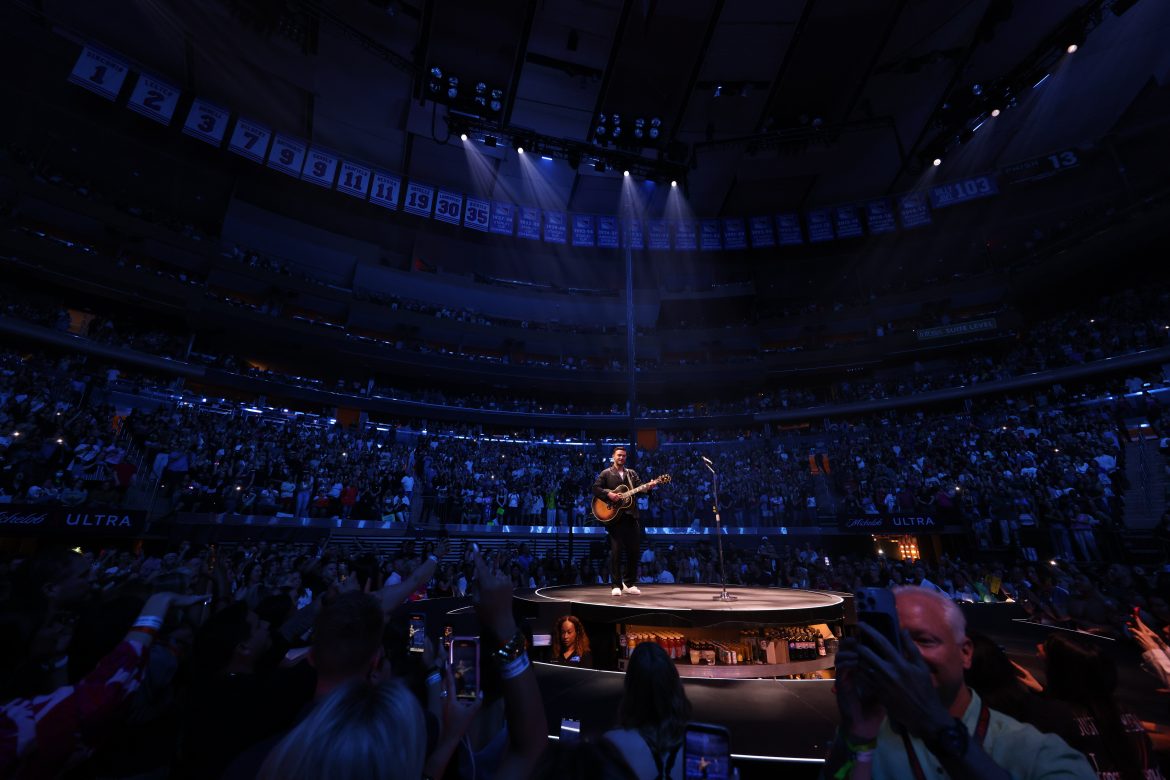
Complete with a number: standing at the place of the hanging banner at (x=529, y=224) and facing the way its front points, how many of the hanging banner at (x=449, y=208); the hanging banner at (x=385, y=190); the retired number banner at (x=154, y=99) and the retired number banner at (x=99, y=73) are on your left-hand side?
0

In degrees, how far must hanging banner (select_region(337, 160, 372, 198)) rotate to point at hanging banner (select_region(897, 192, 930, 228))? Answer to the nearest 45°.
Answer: approximately 45° to its left

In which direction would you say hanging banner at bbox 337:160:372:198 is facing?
toward the camera

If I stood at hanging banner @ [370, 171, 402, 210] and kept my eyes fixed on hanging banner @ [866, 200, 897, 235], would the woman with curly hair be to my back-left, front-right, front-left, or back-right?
front-right

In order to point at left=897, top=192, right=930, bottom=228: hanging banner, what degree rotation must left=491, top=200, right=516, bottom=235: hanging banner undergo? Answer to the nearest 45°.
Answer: approximately 90° to its left

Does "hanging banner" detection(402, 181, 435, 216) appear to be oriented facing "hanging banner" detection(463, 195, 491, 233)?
no

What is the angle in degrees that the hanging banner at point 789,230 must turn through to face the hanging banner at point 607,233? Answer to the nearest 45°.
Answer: approximately 45° to its right

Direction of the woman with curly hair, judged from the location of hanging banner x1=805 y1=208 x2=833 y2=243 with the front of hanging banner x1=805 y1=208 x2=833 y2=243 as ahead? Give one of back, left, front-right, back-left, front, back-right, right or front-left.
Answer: front

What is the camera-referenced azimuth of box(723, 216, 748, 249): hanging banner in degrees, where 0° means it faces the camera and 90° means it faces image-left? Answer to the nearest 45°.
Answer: approximately 0°

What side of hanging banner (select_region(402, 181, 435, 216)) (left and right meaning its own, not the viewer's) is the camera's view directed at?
front

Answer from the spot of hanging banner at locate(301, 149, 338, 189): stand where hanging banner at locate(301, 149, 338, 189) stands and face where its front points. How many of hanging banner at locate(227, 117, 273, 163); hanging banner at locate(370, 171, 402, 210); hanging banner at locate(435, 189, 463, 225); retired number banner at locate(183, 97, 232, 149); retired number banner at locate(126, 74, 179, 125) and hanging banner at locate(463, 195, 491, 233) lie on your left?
3

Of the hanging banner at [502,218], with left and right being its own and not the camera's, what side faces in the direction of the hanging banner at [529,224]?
left

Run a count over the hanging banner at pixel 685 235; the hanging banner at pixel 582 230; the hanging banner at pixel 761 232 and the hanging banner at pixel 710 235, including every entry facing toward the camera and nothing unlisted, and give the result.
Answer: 4

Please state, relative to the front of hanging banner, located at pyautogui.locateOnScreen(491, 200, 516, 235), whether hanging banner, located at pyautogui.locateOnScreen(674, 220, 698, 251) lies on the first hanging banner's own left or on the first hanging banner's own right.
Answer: on the first hanging banner's own left

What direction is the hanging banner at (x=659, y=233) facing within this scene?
toward the camera

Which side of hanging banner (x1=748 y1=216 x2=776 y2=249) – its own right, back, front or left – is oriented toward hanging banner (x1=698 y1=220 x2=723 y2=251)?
right

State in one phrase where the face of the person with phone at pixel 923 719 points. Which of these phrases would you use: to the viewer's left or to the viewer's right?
to the viewer's left

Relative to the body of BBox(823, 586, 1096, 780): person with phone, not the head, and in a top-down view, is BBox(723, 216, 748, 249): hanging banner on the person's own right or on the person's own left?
on the person's own right

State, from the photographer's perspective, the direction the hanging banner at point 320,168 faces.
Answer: facing the viewer

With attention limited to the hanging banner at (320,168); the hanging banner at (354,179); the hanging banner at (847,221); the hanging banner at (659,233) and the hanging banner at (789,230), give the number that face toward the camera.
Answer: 5

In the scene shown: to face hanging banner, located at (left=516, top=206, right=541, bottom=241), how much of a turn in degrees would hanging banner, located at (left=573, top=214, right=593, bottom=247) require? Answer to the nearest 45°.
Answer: approximately 90° to its right

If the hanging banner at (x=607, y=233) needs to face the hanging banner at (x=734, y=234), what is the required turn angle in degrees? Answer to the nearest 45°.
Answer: approximately 90° to its left

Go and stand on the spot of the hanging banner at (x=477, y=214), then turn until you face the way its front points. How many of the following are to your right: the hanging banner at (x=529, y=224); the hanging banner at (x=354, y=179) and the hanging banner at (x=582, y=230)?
1
